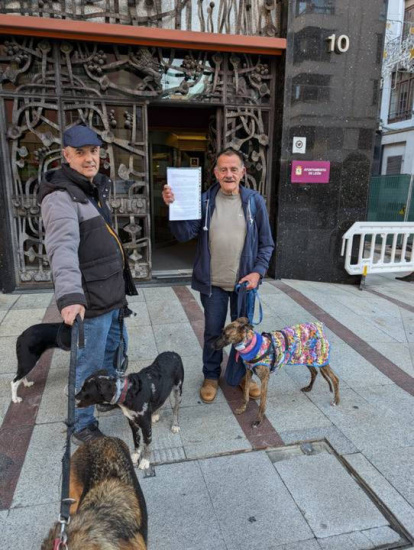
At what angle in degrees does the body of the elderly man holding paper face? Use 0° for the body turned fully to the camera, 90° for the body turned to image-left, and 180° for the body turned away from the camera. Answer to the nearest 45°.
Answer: approximately 0°

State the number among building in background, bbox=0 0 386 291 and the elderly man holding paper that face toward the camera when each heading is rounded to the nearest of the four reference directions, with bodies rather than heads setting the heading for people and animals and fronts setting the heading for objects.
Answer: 2

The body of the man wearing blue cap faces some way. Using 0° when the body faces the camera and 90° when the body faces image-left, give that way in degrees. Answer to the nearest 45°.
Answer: approximately 315°

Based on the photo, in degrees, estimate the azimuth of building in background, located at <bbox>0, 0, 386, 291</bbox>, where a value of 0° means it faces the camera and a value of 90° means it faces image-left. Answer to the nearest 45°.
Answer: approximately 0°

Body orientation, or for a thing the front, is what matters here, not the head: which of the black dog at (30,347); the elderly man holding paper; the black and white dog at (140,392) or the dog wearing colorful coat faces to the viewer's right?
the black dog

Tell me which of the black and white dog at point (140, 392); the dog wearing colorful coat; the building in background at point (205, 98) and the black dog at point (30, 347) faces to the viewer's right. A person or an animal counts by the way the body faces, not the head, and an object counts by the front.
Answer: the black dog

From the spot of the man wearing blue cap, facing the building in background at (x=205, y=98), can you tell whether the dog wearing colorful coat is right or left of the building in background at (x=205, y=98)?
right

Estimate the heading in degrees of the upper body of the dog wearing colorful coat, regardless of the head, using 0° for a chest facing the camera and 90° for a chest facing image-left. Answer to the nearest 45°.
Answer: approximately 45°

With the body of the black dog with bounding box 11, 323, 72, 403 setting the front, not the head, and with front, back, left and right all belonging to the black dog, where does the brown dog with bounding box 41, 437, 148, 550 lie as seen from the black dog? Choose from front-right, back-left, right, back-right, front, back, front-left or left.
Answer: right

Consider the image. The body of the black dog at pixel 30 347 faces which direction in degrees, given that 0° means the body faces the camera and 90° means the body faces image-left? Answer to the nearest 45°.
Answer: approximately 270°

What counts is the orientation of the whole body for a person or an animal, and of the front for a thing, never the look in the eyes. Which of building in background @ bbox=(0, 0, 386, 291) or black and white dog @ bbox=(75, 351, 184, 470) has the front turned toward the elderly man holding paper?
the building in background

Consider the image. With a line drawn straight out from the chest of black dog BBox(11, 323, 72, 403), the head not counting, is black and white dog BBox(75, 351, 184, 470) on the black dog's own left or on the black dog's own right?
on the black dog's own right

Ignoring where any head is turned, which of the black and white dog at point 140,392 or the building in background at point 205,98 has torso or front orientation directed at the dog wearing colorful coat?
the building in background
